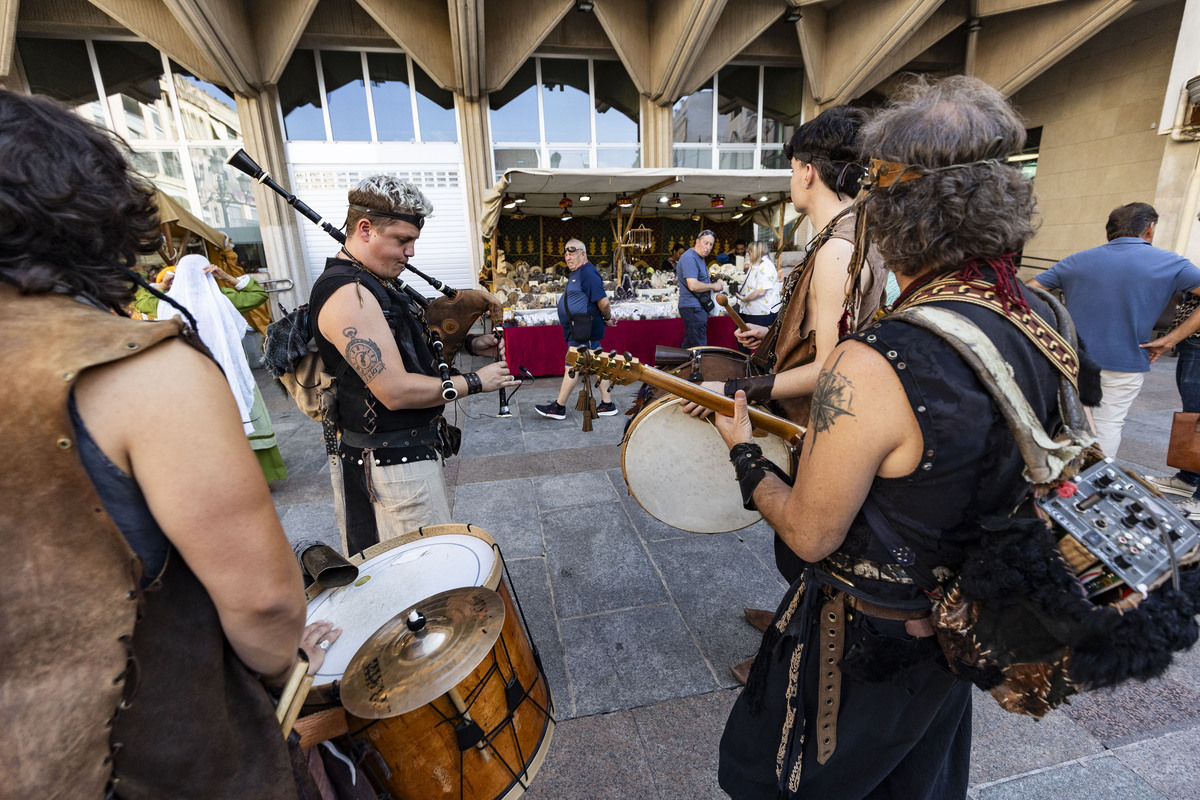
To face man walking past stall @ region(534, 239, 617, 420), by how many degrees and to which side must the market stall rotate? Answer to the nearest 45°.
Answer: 0° — it already faces them

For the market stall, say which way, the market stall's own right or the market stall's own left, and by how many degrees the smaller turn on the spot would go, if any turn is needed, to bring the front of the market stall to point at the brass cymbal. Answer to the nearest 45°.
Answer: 0° — it already faces it

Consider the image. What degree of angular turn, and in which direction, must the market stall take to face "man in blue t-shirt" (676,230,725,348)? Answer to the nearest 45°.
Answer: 0° — it already faces them

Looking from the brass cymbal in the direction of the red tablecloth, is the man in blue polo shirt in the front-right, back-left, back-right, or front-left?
front-right

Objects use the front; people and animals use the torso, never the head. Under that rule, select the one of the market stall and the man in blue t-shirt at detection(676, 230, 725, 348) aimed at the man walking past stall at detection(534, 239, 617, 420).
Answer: the market stall

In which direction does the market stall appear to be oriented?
toward the camera

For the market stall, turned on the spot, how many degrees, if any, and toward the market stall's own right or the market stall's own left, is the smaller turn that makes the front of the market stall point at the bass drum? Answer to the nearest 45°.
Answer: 0° — it already faces it

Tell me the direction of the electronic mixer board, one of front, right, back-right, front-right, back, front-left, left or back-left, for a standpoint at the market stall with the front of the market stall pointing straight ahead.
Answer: front
